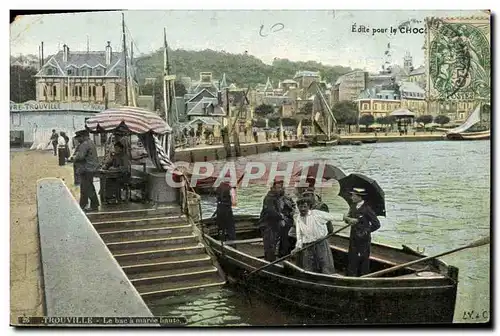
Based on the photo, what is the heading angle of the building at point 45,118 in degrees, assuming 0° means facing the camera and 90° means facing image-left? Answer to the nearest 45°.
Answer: approximately 0°

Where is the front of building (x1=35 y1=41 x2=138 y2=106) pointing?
toward the camera

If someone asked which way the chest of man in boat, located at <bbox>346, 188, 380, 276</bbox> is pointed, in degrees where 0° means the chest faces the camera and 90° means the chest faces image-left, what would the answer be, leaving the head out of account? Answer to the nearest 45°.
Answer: approximately 45°

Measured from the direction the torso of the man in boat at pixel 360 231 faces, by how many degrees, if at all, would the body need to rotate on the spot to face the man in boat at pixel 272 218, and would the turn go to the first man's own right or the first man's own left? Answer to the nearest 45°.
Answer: approximately 45° to the first man's own right

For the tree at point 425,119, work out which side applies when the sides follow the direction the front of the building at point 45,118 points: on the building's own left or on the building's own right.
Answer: on the building's own left

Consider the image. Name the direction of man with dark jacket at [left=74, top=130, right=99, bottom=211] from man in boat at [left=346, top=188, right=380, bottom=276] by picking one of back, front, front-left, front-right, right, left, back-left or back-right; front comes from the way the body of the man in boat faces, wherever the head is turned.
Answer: front-right

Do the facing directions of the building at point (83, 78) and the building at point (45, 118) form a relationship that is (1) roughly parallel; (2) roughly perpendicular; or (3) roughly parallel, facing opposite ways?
roughly parallel

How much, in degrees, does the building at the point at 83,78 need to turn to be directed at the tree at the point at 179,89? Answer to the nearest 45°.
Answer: approximately 90° to its left
